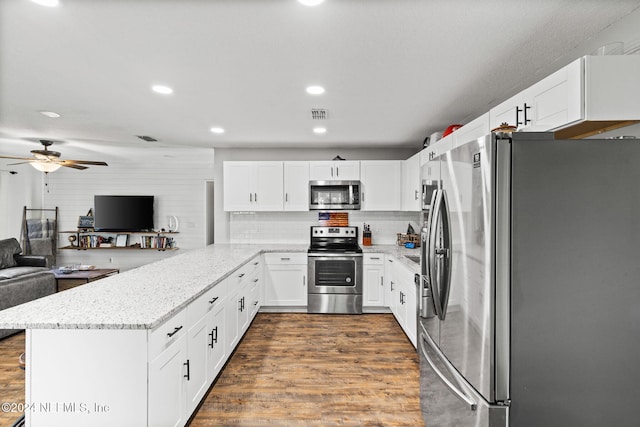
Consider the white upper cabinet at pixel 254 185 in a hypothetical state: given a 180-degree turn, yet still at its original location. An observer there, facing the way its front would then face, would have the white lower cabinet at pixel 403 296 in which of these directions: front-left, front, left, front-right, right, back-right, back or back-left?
back-right

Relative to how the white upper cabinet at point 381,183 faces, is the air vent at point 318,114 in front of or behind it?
in front

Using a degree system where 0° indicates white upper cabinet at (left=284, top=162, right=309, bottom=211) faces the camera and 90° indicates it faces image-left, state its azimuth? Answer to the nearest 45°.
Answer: approximately 0°

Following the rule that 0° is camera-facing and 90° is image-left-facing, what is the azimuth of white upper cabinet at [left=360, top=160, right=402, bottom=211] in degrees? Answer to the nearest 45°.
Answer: approximately 0°

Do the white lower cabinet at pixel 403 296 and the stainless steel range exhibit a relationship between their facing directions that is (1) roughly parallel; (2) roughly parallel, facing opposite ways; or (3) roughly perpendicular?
roughly perpendicular

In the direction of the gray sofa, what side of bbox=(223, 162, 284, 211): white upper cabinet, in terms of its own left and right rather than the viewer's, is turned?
right

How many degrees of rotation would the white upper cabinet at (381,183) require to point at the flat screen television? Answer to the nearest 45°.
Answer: approximately 90° to its right

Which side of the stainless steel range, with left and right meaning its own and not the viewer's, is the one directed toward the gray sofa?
right
